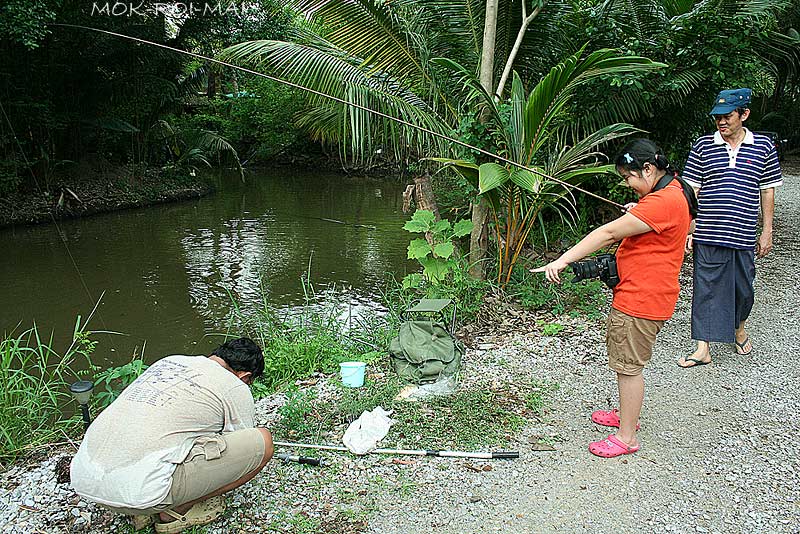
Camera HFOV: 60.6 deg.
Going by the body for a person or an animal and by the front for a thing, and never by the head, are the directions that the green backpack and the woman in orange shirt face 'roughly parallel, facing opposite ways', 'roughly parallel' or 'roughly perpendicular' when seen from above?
roughly perpendicular

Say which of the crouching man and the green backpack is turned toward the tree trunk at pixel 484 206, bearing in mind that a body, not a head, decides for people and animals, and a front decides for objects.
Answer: the crouching man

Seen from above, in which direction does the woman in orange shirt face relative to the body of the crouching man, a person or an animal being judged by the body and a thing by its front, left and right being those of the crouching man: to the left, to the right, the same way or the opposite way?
to the left

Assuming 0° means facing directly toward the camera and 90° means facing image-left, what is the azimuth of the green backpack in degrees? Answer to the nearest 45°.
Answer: approximately 0°

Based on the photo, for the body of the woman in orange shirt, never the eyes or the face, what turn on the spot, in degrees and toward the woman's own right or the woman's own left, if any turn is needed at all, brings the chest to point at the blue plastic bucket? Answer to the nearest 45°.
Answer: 0° — they already face it

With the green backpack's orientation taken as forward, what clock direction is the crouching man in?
The crouching man is roughly at 1 o'clock from the green backpack.

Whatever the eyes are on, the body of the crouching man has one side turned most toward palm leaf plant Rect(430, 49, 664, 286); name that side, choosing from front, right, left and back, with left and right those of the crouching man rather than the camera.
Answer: front

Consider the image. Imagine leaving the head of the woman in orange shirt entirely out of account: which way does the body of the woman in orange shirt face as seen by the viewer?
to the viewer's left

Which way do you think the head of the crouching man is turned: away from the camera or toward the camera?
away from the camera

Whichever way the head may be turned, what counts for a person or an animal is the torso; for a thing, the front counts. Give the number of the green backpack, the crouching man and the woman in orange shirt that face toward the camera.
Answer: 1

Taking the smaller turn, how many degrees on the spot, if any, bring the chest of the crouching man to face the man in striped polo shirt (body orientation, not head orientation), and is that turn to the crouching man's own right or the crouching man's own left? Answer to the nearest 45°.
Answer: approximately 45° to the crouching man's own right
